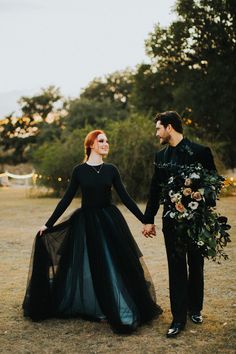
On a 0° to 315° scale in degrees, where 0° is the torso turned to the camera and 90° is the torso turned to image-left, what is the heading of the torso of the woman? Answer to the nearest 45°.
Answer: approximately 0°

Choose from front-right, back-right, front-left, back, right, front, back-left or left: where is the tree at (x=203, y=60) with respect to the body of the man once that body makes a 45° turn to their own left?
back

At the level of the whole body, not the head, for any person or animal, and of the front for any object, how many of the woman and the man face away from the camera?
0

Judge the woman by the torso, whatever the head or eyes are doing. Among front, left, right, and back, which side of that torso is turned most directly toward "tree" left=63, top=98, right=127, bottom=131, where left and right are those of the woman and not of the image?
back

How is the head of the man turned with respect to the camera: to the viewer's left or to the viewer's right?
to the viewer's left

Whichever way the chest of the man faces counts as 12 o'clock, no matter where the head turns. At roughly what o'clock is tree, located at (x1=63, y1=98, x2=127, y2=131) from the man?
The tree is roughly at 4 o'clock from the man.

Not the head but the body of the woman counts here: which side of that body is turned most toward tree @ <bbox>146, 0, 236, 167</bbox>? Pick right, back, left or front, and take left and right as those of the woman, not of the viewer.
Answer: back
